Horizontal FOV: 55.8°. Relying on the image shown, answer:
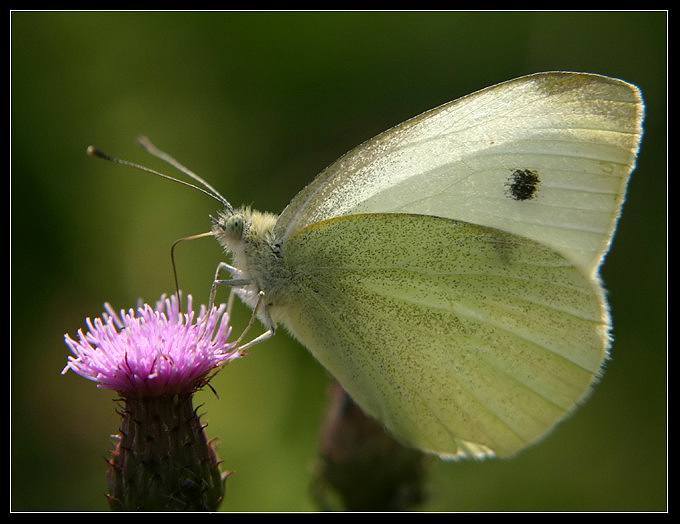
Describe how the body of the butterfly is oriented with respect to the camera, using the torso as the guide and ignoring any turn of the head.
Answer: to the viewer's left
